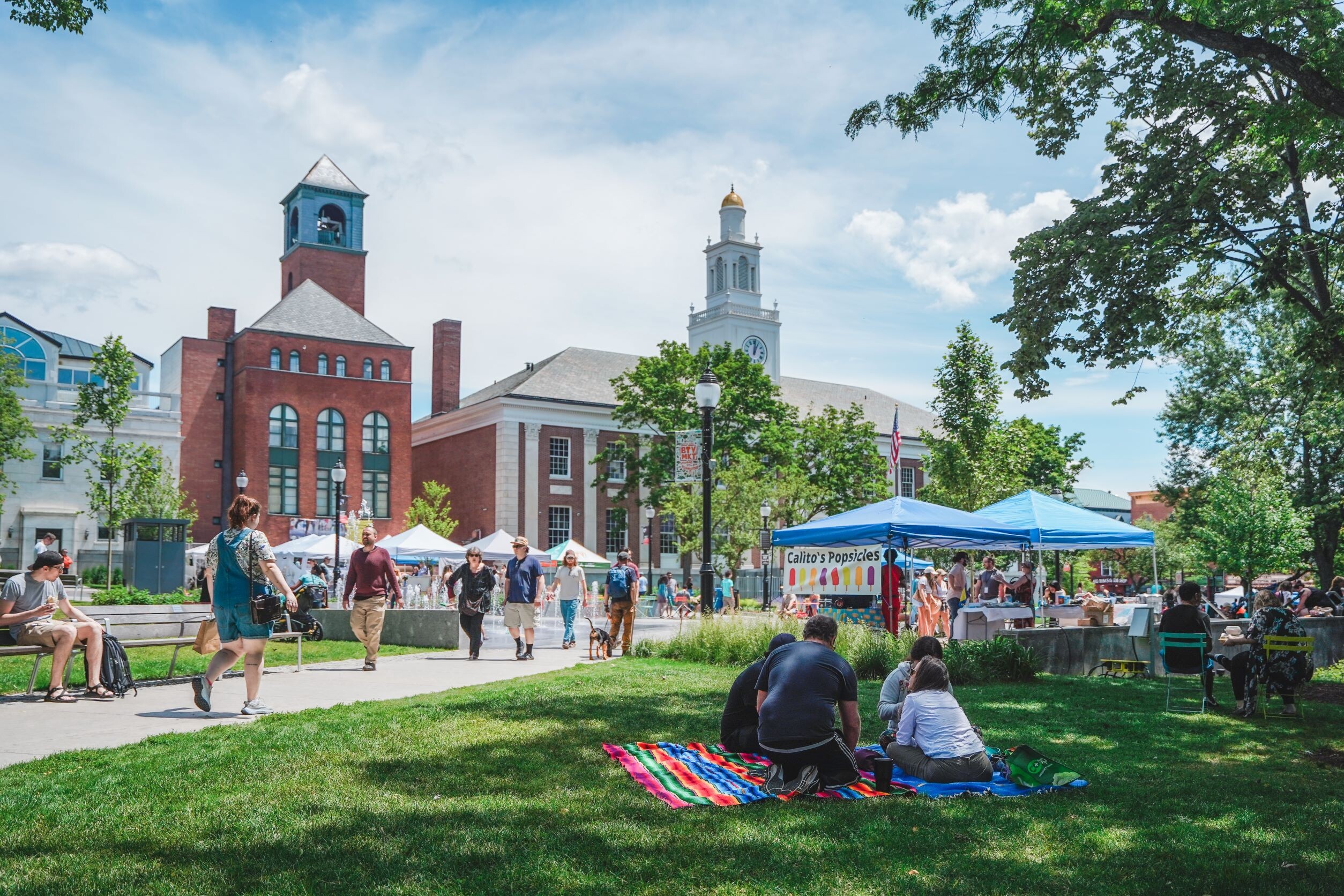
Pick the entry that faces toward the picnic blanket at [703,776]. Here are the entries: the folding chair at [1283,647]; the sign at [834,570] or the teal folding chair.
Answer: the sign

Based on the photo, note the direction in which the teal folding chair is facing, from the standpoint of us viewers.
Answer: facing away from the viewer

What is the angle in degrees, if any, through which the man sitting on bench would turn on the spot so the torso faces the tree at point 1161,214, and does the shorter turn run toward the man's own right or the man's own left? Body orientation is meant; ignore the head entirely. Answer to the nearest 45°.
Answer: approximately 45° to the man's own left

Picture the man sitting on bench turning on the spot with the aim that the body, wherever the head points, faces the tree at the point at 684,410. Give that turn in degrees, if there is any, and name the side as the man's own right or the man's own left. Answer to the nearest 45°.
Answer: approximately 90° to the man's own left

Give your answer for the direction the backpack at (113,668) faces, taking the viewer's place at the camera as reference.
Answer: facing to the right of the viewer

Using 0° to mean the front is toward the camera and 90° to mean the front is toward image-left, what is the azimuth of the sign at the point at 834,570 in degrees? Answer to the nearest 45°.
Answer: approximately 0°

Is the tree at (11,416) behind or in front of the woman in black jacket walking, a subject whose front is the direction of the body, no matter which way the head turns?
behind
